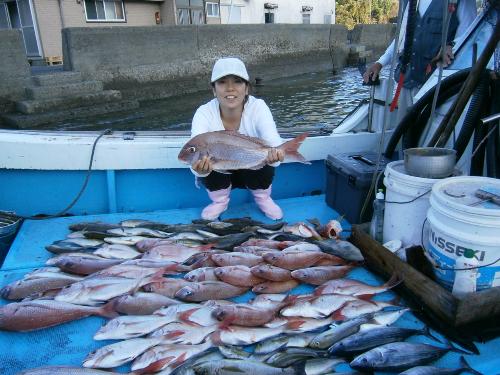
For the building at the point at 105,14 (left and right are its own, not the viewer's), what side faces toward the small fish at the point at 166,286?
front

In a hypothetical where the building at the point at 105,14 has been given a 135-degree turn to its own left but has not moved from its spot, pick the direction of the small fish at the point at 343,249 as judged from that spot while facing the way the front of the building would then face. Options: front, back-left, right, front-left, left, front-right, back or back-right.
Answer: back-right

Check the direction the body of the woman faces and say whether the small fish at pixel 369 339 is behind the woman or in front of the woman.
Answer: in front

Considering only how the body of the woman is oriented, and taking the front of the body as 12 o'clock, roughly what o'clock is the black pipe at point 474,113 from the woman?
The black pipe is roughly at 10 o'clock from the woman.

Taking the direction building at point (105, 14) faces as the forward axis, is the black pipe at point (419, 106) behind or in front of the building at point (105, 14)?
in front

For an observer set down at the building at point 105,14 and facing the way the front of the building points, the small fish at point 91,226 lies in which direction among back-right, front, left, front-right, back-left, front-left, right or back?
front

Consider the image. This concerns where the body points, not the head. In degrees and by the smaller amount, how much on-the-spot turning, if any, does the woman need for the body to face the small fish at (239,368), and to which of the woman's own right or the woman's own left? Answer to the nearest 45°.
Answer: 0° — they already face it

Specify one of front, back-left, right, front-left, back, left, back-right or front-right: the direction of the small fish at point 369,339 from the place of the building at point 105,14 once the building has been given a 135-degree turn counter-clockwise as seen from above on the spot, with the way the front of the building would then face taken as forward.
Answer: back-right

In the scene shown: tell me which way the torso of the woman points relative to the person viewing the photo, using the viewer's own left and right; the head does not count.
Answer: facing the viewer

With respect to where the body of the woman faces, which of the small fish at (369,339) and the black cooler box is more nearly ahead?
the small fish

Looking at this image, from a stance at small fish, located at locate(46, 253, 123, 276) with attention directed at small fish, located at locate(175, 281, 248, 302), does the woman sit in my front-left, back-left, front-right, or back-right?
front-left

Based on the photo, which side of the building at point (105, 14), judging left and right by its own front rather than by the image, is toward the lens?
front

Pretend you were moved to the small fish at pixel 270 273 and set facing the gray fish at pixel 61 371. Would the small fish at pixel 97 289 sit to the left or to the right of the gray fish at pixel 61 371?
right

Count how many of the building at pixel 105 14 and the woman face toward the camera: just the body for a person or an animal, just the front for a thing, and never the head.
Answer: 2

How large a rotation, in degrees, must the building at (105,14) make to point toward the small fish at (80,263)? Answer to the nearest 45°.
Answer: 0° — it already faces it
